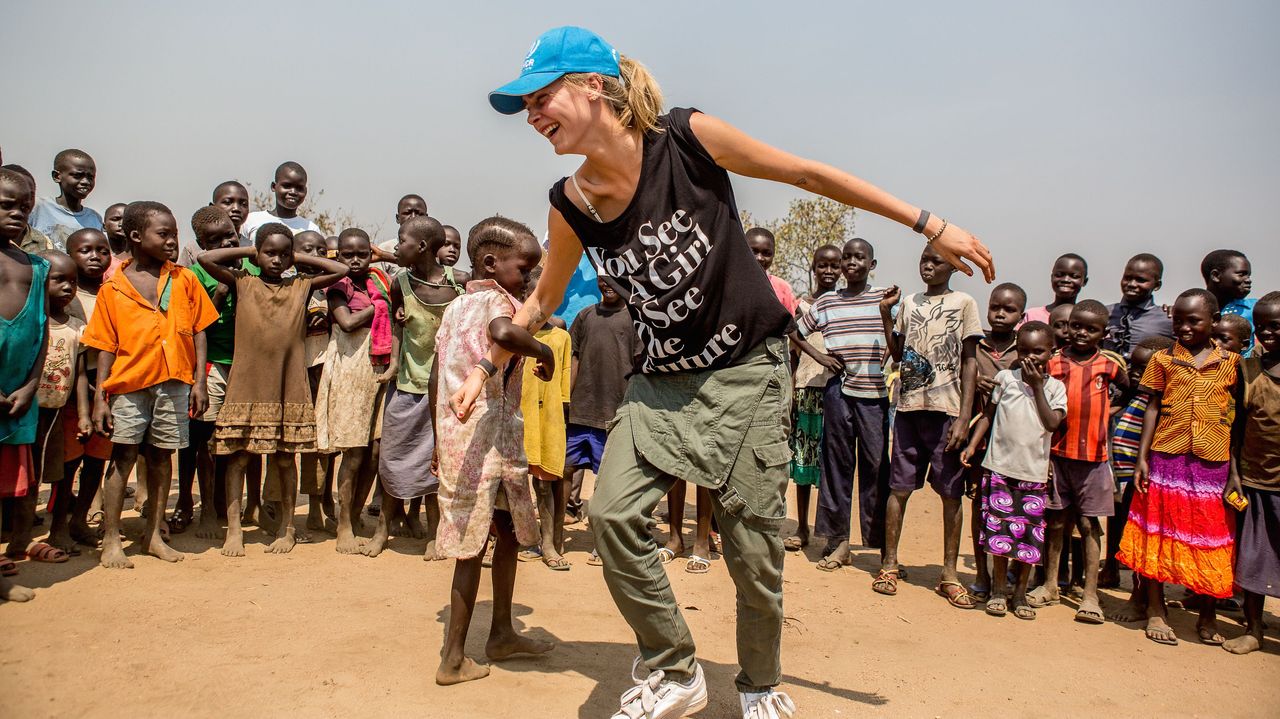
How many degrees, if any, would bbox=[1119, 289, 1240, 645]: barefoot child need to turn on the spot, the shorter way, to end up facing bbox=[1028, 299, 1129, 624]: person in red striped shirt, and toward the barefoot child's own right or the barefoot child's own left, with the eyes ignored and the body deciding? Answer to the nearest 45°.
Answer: approximately 90° to the barefoot child's own right

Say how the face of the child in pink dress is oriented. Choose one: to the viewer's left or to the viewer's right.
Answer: to the viewer's right

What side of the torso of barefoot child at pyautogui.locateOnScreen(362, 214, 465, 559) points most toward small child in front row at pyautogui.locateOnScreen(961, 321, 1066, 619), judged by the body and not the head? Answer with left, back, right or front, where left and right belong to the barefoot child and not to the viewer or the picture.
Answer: left

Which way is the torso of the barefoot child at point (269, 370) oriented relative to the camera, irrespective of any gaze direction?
toward the camera

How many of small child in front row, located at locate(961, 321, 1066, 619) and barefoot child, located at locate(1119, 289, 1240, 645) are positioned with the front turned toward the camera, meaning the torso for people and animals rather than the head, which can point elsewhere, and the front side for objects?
2

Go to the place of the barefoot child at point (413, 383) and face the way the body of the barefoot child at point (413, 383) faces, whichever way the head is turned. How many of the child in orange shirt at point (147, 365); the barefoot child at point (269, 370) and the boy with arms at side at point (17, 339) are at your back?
0

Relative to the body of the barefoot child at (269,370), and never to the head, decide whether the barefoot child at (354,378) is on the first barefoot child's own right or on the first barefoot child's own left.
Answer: on the first barefoot child's own left

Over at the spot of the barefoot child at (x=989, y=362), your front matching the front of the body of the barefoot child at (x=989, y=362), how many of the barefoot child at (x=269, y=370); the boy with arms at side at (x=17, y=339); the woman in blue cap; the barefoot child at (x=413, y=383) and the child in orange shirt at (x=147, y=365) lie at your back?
0

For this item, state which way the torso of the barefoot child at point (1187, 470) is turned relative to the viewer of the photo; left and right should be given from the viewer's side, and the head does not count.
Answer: facing the viewer

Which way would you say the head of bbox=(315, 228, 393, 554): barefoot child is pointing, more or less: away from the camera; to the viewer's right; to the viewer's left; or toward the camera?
toward the camera

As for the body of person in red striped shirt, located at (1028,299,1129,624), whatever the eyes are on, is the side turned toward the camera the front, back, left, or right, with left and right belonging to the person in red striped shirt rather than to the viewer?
front

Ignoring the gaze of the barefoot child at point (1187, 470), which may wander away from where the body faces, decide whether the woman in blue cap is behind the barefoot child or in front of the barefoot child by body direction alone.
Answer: in front

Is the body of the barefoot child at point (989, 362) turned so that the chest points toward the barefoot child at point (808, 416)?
no

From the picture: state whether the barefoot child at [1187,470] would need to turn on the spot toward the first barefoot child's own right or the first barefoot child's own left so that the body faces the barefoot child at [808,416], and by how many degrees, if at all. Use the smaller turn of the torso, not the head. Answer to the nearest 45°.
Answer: approximately 90° to the first barefoot child's own right

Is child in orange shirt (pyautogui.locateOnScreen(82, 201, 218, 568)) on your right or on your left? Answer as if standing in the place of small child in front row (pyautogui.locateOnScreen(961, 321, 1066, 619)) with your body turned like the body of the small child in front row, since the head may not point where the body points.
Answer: on your right
